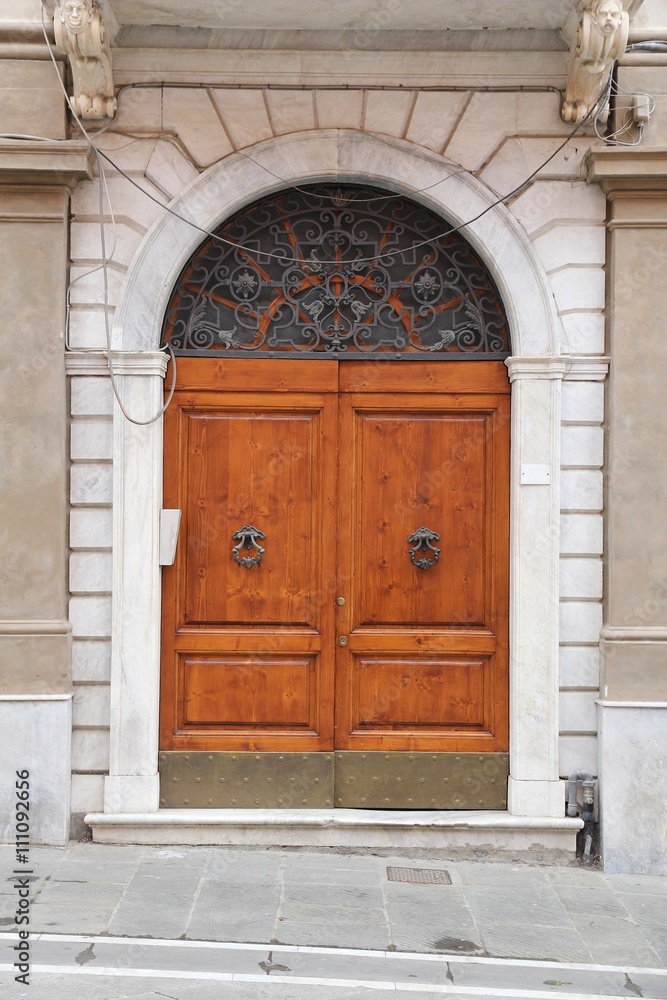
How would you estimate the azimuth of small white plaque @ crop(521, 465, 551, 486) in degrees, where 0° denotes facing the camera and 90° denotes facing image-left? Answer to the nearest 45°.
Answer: approximately 0°

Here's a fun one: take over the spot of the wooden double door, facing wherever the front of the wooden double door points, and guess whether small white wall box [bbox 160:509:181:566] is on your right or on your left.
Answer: on your right

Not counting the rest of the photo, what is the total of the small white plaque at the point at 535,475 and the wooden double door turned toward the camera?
2

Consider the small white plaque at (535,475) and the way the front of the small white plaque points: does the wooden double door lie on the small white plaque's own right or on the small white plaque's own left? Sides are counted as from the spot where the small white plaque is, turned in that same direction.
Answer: on the small white plaque's own right

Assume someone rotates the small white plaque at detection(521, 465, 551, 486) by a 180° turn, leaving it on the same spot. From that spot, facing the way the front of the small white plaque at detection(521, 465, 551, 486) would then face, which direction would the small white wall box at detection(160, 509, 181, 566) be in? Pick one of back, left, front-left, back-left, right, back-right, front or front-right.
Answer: left

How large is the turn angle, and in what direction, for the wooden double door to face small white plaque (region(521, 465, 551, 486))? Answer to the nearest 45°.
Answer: approximately 90° to its left
